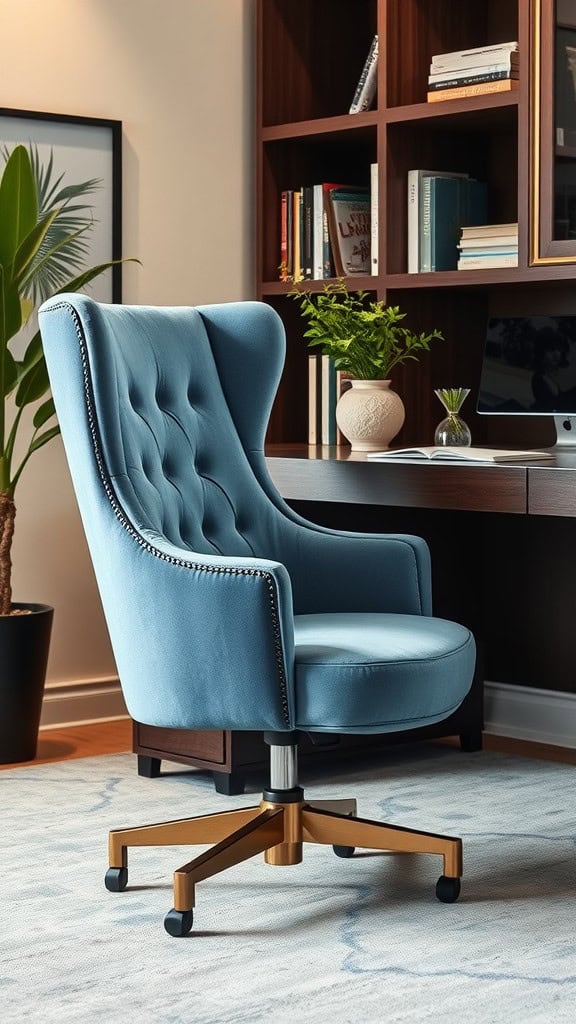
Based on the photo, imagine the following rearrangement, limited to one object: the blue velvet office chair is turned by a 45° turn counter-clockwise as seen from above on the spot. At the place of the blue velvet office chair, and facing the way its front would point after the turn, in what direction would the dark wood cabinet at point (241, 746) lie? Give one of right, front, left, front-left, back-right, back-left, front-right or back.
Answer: left

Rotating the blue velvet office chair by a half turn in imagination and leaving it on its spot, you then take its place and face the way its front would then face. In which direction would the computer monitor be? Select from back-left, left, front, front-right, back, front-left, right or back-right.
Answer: right

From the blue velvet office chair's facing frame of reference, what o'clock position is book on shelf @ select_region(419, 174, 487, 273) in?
The book on shelf is roughly at 8 o'clock from the blue velvet office chair.

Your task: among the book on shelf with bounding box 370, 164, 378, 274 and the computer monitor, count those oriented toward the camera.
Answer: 2

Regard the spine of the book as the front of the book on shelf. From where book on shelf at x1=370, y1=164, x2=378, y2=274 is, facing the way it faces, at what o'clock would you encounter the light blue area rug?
The light blue area rug is roughly at 12 o'clock from the book on shelf.

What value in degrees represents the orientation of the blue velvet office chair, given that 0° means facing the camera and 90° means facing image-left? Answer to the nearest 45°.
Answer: approximately 315°

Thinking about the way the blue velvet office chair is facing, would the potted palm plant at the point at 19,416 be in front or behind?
behind

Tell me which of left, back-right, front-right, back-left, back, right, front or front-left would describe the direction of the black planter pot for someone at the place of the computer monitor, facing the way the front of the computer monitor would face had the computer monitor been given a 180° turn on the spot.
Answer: left

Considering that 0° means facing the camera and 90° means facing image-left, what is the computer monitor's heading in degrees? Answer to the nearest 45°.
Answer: approximately 0°

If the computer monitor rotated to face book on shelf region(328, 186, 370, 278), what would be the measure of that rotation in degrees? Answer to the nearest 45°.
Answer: approximately 135° to its right

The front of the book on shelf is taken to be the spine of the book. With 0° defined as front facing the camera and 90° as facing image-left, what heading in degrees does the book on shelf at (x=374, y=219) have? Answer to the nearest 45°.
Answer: approximately 0°
